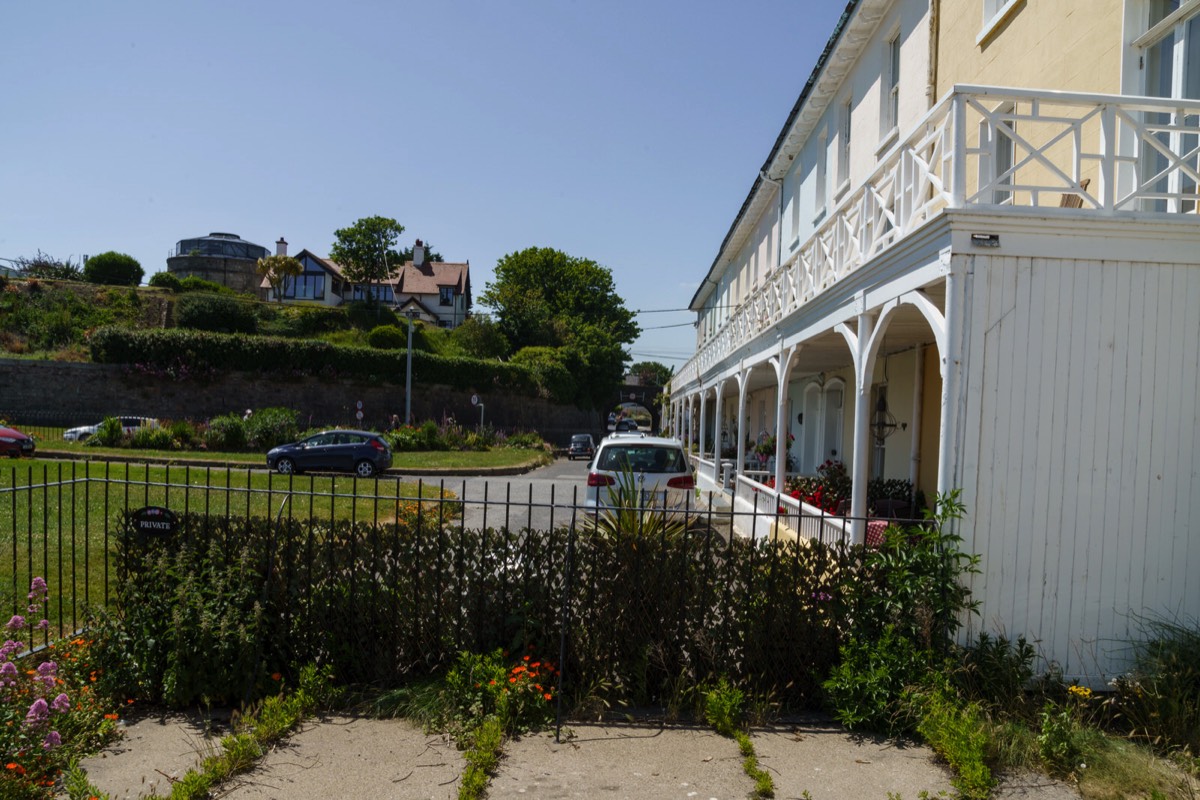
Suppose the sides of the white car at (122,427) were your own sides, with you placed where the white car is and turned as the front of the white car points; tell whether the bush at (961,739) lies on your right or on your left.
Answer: on your left

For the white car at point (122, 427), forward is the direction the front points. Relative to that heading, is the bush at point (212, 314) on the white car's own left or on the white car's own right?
on the white car's own right

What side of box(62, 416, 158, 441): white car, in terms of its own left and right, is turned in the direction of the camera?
left

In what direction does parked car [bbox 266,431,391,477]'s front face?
to the viewer's left

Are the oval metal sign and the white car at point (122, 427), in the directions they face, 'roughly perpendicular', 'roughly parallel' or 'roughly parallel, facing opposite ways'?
roughly perpendicular

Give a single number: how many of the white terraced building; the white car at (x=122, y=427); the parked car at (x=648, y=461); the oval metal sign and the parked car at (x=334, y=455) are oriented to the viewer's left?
3

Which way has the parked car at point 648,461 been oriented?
away from the camera

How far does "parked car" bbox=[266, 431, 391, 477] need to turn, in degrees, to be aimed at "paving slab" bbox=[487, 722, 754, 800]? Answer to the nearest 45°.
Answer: approximately 90° to its left

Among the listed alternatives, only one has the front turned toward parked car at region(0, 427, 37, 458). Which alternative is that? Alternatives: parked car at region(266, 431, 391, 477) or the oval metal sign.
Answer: parked car at region(266, 431, 391, 477)

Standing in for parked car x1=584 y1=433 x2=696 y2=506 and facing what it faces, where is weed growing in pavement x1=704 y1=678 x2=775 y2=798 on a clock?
The weed growing in pavement is roughly at 6 o'clock from the parked car.

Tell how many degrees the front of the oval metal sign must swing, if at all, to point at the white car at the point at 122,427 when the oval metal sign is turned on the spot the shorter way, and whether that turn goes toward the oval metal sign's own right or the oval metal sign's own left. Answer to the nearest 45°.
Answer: approximately 180°

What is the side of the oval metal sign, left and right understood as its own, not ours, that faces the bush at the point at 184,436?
back

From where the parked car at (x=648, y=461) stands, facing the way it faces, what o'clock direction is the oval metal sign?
The oval metal sign is roughly at 7 o'clock from the parked car.

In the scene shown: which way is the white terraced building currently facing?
to the viewer's left

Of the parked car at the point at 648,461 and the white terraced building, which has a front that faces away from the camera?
the parked car

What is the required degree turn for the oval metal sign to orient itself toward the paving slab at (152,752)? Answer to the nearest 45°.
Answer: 0° — it already faces it

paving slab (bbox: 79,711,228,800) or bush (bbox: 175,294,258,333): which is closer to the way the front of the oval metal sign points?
the paving slab

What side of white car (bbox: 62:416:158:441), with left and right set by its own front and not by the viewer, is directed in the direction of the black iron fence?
left
